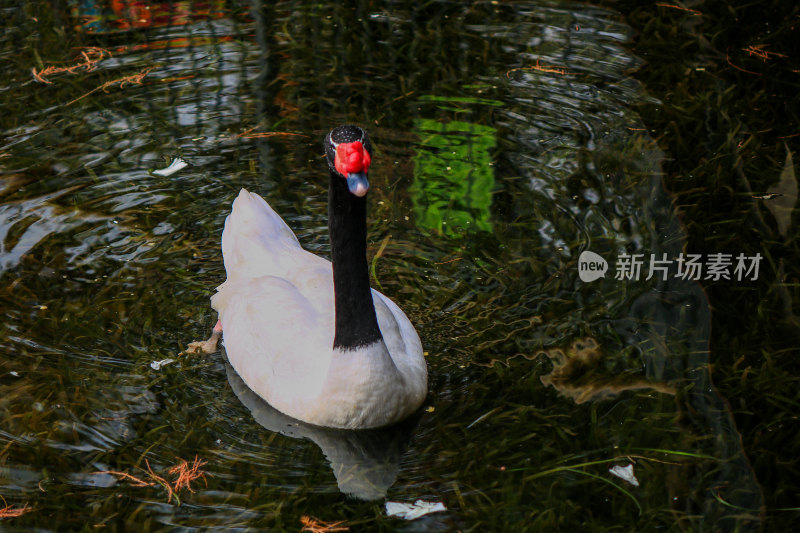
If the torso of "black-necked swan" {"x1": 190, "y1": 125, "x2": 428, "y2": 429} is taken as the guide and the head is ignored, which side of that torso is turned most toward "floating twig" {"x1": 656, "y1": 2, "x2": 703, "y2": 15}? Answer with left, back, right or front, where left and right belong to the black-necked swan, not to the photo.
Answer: left

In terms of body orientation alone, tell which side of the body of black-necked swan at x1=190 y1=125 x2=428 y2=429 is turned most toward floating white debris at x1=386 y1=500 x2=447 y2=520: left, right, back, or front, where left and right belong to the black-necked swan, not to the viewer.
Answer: front

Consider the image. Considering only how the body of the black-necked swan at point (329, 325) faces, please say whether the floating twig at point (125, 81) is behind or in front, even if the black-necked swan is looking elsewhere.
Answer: behind

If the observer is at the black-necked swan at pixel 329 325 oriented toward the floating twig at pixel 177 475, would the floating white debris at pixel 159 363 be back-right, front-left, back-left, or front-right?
front-right

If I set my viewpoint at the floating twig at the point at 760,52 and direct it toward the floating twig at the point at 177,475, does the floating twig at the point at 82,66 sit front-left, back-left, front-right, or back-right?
front-right

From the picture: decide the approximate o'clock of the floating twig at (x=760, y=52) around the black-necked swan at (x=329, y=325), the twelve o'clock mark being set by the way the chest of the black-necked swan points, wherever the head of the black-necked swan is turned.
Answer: The floating twig is roughly at 9 o'clock from the black-necked swan.

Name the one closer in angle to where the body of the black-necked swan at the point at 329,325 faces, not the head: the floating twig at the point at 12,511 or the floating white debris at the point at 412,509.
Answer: the floating white debris

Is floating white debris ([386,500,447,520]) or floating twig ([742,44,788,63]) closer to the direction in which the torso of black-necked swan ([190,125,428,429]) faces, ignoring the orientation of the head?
the floating white debris

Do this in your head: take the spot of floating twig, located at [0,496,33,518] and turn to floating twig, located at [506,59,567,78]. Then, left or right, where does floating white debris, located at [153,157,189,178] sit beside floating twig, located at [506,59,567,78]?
left

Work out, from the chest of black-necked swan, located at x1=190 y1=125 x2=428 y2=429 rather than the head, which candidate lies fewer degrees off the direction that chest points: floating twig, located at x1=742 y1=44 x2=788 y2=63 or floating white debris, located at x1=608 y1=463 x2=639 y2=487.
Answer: the floating white debris

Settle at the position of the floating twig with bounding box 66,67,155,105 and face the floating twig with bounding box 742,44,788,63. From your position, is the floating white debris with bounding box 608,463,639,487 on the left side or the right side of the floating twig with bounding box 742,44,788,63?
right

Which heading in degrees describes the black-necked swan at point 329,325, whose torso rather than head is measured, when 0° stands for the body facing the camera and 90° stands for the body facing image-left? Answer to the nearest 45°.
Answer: approximately 315°

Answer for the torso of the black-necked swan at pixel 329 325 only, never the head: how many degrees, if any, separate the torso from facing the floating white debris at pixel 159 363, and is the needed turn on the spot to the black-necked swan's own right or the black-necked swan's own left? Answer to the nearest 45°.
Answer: approximately 135° to the black-necked swan's own right

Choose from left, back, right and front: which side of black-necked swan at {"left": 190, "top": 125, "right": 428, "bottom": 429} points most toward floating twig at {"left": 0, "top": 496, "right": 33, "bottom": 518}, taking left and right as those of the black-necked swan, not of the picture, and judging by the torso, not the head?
right

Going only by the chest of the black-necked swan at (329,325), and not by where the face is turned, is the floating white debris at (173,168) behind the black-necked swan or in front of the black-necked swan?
behind
